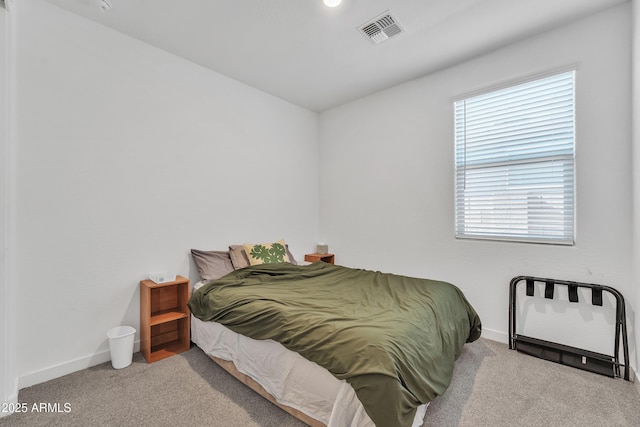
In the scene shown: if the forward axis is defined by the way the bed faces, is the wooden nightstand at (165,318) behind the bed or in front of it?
behind

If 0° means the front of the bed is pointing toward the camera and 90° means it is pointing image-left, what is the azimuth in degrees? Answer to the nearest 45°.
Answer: approximately 315°

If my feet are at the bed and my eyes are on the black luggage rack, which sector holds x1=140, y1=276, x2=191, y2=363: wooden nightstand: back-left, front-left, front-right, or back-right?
back-left

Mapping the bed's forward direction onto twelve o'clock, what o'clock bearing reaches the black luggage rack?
The black luggage rack is roughly at 10 o'clock from the bed.

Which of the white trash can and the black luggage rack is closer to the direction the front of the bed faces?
the black luggage rack

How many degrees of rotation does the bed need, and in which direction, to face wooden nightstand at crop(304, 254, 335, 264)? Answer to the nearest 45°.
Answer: approximately 135° to its left

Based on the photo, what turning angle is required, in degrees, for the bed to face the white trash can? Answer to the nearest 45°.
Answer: approximately 135° to its right
